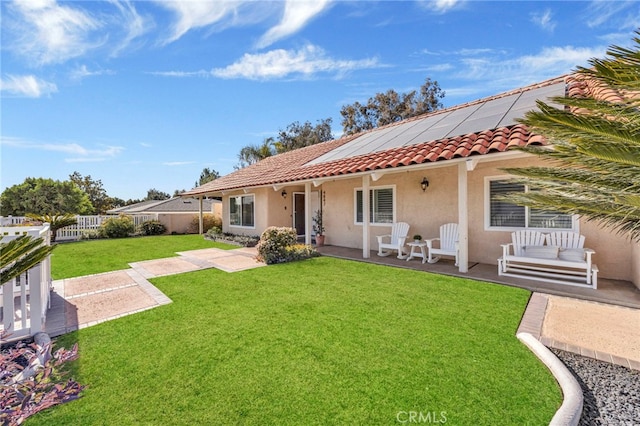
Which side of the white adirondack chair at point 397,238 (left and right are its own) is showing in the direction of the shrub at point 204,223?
right

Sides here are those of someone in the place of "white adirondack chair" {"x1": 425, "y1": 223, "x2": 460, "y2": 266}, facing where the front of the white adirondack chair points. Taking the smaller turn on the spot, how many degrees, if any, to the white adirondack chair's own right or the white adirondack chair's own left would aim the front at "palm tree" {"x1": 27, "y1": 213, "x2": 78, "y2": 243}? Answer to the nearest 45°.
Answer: approximately 45° to the white adirondack chair's own right

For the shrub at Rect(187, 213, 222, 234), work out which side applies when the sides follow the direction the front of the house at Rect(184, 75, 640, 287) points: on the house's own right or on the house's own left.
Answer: on the house's own right

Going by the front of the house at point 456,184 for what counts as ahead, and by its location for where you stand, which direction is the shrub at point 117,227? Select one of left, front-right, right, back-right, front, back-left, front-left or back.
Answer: front-right

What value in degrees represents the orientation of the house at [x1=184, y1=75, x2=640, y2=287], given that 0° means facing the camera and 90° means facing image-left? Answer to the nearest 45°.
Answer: approximately 45°

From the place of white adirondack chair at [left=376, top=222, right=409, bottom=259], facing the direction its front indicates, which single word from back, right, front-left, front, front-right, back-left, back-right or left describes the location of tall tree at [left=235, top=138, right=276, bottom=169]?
right

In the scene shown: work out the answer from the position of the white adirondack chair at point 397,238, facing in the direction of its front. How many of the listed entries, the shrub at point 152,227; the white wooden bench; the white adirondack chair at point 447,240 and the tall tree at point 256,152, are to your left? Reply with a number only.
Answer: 2

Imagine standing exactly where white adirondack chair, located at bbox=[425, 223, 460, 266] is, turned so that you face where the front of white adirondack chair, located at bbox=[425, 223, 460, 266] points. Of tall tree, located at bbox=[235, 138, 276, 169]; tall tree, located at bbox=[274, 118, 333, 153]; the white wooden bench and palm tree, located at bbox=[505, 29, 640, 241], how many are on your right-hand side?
2

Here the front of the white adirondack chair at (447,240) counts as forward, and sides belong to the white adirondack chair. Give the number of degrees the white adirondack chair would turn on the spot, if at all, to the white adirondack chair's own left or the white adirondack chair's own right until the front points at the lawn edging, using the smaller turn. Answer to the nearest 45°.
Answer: approximately 45° to the white adirondack chair's own left

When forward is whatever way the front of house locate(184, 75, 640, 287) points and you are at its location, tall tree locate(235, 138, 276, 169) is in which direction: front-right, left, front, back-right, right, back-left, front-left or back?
right

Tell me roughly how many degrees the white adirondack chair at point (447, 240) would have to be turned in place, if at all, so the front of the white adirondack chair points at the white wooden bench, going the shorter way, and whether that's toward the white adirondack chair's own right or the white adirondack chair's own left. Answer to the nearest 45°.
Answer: approximately 135° to the white adirondack chair's own left
